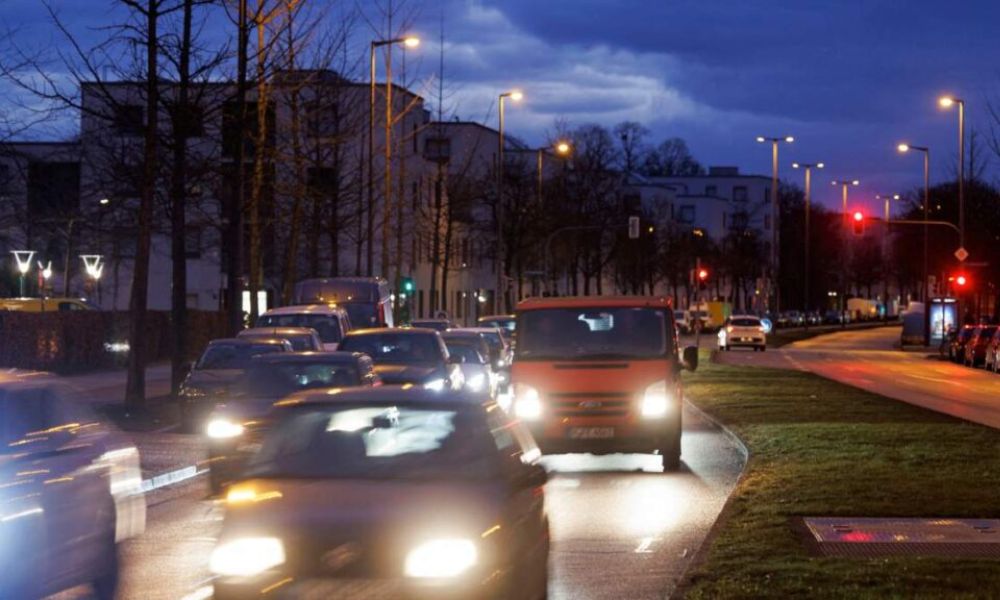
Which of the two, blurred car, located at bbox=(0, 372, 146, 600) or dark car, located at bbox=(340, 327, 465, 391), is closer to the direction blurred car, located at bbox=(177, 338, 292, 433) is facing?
the blurred car

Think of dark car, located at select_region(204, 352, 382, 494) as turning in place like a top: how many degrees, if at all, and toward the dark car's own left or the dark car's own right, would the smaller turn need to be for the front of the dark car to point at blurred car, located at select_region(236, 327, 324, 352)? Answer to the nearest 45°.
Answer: approximately 135° to the dark car's own right

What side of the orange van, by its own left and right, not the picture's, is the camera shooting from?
front

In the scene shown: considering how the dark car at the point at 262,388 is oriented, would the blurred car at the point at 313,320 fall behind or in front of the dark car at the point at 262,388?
behind

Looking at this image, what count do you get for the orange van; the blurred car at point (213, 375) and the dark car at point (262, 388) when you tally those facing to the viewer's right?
0

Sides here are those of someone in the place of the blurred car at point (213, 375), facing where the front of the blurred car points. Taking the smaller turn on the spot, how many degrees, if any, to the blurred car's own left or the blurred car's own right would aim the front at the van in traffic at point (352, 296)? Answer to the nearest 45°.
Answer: approximately 135° to the blurred car's own right

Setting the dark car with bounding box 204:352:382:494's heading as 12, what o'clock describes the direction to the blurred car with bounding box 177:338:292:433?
The blurred car is roughly at 4 o'clock from the dark car.

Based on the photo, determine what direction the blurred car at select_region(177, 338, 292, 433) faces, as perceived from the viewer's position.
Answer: facing the viewer and to the left of the viewer

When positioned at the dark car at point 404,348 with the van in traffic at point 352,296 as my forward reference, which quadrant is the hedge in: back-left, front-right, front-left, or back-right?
front-left
